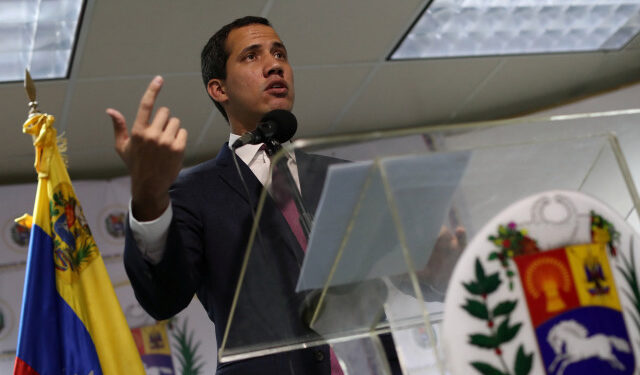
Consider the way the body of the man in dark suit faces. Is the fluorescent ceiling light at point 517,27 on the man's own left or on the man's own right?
on the man's own left

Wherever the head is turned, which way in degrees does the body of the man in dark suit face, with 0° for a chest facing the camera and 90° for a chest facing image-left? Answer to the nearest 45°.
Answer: approximately 315°

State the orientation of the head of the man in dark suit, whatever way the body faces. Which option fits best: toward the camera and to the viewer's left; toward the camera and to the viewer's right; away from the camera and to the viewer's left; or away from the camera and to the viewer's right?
toward the camera and to the viewer's right
